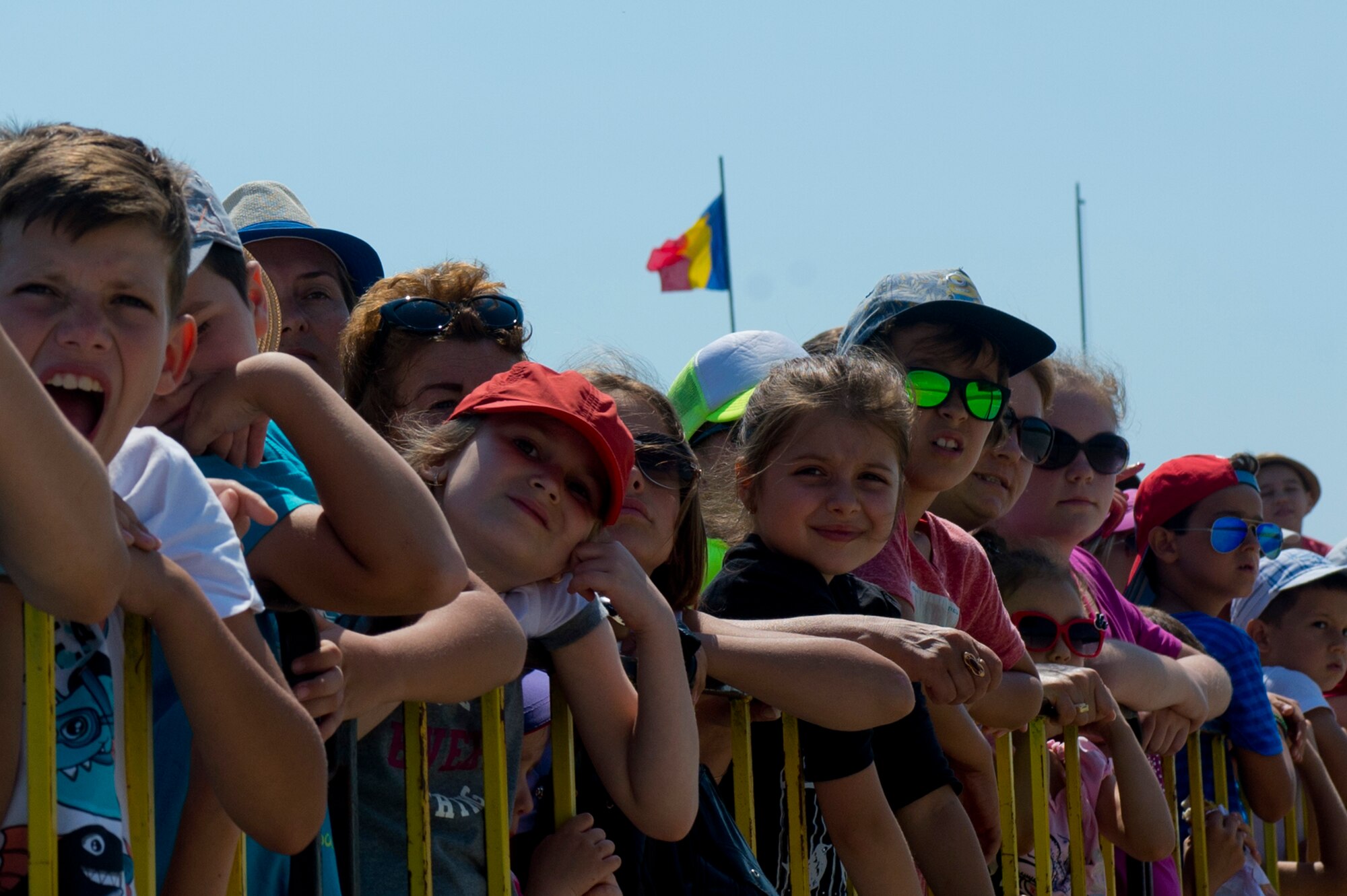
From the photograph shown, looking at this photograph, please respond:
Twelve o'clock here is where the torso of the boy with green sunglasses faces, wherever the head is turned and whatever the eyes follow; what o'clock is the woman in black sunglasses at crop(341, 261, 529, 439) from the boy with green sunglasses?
The woman in black sunglasses is roughly at 2 o'clock from the boy with green sunglasses.

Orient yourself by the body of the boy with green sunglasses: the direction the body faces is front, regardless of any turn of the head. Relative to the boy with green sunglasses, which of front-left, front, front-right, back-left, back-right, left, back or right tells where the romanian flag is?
back

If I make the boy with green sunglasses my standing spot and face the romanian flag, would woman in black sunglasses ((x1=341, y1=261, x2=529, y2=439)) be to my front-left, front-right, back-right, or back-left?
back-left

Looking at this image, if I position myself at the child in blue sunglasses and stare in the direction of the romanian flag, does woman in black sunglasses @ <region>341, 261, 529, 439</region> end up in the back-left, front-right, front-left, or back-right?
back-left

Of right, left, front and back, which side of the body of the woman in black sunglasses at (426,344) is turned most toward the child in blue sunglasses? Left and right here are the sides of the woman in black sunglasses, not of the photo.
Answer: left

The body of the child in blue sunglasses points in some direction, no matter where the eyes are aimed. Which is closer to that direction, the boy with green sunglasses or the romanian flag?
the boy with green sunglasses

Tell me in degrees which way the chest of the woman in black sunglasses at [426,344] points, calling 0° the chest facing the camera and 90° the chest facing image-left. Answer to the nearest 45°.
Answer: approximately 315°

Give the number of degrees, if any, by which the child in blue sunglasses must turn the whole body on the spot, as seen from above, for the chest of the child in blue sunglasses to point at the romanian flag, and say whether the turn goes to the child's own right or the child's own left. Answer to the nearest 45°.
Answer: approximately 180°

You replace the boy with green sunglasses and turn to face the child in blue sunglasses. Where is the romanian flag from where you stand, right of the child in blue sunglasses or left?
left

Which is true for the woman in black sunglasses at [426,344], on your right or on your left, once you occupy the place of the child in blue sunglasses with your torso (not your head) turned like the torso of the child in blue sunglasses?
on your right
